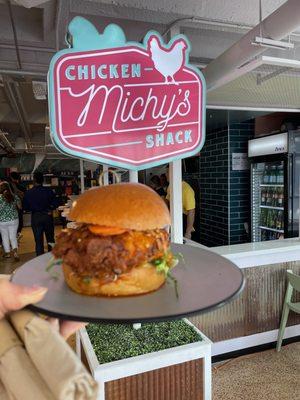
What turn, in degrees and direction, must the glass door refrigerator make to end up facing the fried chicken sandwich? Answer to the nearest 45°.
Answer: approximately 45° to its left

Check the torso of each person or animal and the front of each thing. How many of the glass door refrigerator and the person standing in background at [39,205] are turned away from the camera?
1

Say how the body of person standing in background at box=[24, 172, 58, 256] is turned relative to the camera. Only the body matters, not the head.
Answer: away from the camera

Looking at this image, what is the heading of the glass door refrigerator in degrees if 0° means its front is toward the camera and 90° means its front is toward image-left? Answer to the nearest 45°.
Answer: approximately 45°

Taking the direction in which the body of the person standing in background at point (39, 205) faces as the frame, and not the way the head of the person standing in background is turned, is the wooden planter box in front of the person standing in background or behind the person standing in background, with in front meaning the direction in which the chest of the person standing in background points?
behind

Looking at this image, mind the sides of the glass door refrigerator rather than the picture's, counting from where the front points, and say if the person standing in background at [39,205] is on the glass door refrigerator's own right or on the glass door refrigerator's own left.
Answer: on the glass door refrigerator's own right

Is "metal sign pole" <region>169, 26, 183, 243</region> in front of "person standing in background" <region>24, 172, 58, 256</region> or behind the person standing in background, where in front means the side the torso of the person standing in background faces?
behind
